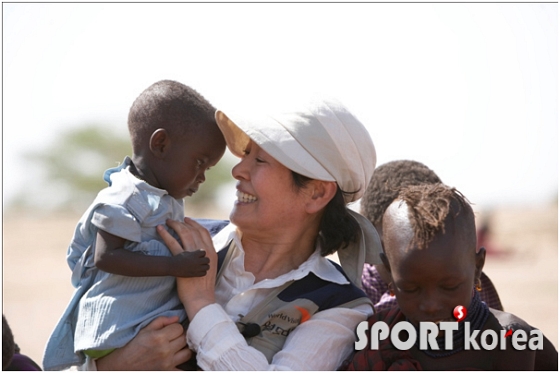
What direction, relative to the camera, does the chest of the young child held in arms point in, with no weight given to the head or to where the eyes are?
to the viewer's right

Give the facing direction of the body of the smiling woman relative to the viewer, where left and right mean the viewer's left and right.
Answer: facing the viewer and to the left of the viewer

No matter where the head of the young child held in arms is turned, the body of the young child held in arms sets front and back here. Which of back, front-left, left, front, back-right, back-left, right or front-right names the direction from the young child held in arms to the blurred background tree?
left

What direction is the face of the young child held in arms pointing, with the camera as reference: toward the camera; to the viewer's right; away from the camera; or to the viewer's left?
to the viewer's right
